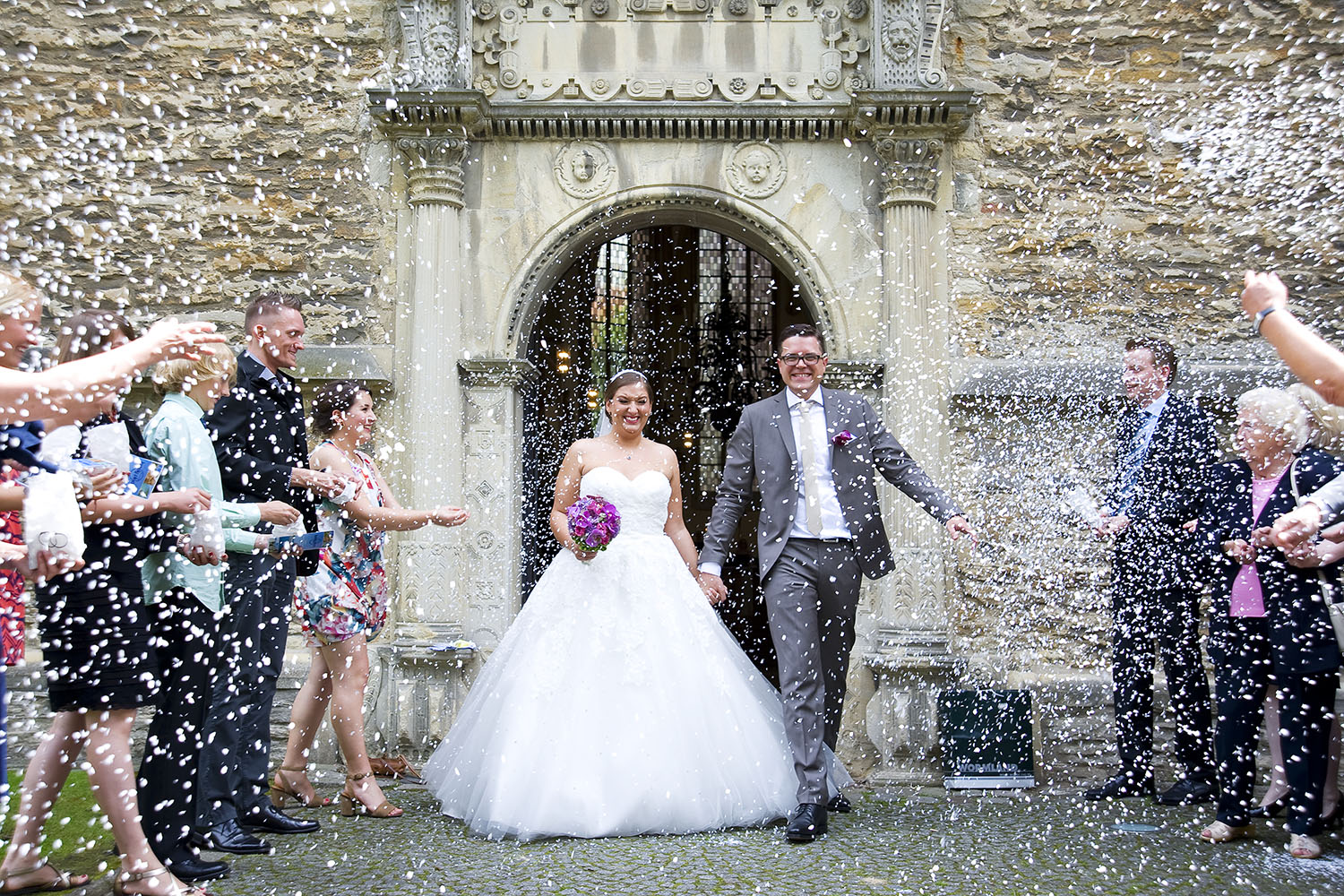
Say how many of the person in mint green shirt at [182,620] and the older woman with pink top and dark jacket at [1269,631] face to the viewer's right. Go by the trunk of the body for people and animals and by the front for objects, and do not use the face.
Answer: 1

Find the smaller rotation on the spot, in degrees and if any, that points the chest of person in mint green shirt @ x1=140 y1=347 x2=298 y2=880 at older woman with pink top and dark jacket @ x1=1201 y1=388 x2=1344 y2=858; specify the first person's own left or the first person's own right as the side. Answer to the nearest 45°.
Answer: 0° — they already face them

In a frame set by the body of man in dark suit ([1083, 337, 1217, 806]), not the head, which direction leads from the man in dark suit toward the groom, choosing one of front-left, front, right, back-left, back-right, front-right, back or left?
front

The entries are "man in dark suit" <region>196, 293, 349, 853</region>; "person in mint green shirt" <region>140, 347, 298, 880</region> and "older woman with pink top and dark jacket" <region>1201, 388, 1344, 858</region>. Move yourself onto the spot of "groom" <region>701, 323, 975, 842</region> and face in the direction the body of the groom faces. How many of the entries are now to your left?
1

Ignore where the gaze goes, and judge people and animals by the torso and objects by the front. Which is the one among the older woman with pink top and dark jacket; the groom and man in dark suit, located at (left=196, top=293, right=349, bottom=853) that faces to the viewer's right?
the man in dark suit

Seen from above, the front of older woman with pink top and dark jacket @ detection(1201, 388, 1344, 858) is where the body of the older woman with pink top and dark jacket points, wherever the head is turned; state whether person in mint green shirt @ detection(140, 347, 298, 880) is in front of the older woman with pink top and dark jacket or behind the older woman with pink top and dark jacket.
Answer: in front

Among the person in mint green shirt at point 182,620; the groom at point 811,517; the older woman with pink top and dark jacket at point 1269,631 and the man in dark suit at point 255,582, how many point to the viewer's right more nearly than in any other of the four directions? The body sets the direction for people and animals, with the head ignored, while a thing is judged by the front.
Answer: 2

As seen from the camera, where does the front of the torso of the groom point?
toward the camera

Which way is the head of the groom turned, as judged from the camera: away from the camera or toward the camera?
toward the camera

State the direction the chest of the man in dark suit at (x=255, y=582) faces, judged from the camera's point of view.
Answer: to the viewer's right

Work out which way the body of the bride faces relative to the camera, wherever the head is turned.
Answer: toward the camera

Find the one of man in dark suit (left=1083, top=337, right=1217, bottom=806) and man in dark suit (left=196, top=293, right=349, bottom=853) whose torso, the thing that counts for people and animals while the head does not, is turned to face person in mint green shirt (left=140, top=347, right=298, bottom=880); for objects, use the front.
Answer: man in dark suit (left=1083, top=337, right=1217, bottom=806)

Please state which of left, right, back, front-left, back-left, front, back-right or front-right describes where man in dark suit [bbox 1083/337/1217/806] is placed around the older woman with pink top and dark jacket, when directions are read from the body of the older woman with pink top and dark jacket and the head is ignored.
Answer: right

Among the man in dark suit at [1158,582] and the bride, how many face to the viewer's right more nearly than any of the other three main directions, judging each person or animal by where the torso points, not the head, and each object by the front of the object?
0

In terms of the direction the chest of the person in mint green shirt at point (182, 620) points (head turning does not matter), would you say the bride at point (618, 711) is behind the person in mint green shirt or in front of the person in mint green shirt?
in front

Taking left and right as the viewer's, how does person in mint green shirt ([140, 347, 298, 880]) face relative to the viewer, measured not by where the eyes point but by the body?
facing to the right of the viewer

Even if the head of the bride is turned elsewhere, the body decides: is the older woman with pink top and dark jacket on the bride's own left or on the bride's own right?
on the bride's own left

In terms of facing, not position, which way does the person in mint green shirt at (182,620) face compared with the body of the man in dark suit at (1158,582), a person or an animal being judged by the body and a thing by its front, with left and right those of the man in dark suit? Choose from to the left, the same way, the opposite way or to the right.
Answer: the opposite way

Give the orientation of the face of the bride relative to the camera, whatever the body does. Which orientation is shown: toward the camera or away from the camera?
toward the camera

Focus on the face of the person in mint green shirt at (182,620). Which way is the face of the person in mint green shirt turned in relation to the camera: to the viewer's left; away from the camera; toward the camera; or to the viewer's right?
to the viewer's right
